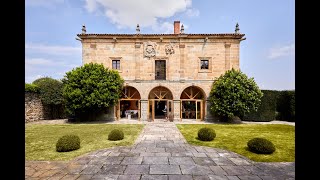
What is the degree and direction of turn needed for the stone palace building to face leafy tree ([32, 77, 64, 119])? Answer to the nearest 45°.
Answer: approximately 90° to its right

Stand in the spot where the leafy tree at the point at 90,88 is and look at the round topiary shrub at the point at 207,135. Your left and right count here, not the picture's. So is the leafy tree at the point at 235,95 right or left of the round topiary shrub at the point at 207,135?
left

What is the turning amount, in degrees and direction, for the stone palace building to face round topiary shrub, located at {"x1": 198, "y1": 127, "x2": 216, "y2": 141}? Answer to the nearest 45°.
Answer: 0° — it already faces it

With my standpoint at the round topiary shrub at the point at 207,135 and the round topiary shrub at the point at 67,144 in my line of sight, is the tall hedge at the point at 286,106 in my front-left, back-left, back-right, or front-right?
back-right

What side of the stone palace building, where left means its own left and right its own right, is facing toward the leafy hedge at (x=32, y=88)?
right

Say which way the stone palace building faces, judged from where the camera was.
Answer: facing the viewer

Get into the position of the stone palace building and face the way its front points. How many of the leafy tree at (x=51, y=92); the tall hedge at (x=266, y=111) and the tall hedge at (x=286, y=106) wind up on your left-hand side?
2

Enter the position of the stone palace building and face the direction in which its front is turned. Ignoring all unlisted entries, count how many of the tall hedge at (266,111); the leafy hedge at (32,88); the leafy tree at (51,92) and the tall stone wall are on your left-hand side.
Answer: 1

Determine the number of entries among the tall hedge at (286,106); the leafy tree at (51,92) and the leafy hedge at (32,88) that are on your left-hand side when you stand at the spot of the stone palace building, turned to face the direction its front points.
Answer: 1

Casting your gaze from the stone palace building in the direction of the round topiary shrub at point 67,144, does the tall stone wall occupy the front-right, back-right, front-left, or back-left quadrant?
front-right

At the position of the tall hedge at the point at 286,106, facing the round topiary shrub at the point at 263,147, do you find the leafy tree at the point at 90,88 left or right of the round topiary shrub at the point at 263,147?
right

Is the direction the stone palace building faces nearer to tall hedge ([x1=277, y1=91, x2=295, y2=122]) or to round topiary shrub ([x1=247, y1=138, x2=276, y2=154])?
the round topiary shrub

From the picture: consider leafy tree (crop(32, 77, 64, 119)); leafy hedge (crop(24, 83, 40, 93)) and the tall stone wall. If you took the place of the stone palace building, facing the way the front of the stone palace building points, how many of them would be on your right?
3

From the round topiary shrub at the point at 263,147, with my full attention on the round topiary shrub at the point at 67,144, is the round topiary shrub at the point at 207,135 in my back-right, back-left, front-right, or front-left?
front-right

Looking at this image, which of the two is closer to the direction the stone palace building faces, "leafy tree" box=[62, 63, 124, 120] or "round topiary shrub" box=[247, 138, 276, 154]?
the round topiary shrub

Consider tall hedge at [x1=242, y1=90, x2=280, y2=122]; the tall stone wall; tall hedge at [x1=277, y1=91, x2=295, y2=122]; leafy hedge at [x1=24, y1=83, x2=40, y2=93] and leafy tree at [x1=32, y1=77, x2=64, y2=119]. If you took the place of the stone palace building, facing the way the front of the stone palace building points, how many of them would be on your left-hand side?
2

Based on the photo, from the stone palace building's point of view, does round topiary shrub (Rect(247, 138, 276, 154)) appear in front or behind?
in front

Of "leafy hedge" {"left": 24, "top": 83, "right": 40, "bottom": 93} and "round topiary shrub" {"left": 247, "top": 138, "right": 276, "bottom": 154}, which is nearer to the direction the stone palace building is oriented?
the round topiary shrub
